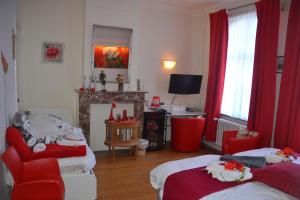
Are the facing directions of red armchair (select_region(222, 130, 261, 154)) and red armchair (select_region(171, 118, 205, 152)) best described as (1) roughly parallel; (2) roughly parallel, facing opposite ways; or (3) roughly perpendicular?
roughly perpendicular

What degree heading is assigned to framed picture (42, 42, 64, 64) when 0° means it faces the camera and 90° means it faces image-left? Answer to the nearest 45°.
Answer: approximately 0°

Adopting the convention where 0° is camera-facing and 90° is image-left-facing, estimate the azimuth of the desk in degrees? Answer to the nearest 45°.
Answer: approximately 0°

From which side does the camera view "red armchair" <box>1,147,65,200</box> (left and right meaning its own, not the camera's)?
right
